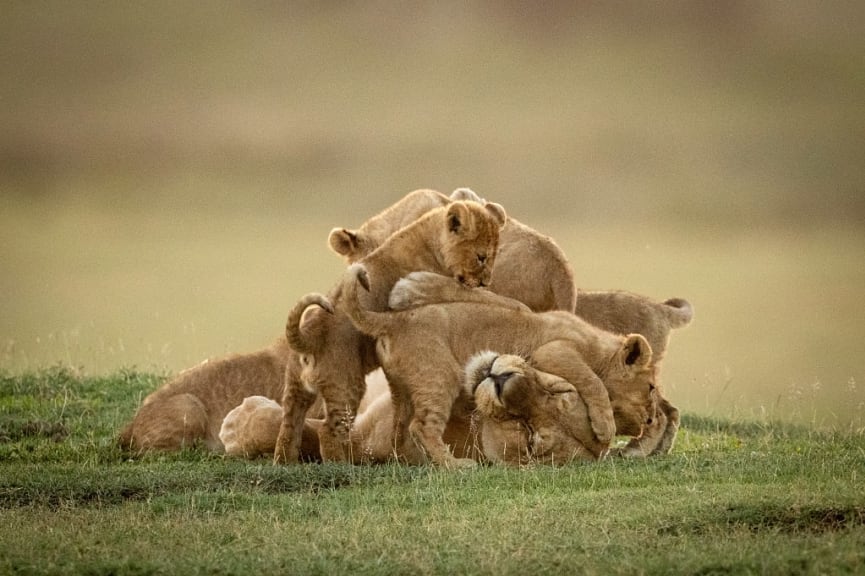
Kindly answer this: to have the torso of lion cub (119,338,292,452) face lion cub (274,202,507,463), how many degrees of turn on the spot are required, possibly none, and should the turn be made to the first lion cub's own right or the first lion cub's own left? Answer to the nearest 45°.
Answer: approximately 45° to the first lion cub's own right

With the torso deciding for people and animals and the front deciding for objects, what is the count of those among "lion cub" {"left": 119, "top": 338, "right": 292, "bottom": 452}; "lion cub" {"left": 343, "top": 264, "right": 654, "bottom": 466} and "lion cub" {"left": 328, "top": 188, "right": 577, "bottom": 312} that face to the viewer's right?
2

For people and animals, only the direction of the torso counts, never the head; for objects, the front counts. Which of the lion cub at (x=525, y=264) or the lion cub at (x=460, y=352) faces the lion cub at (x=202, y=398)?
the lion cub at (x=525, y=264)

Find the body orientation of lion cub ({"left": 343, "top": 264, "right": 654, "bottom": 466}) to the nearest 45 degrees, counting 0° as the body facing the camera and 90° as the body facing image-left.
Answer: approximately 270°

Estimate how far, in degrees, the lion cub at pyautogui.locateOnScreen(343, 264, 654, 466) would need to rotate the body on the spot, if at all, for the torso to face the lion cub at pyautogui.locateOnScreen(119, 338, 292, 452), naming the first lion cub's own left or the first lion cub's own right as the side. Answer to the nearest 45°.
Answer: approximately 135° to the first lion cub's own left

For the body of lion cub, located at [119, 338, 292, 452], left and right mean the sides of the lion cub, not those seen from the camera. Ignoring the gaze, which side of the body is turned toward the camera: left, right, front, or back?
right

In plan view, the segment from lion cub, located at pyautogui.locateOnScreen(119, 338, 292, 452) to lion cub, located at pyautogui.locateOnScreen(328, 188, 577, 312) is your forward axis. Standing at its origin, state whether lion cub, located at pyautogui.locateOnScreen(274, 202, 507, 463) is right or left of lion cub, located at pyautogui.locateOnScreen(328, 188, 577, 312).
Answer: right

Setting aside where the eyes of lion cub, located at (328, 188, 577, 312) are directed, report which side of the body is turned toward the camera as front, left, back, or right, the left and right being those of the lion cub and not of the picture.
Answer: left

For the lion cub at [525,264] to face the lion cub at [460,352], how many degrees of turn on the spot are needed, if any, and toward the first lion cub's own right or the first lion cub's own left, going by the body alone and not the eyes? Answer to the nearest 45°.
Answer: approximately 90° to the first lion cub's own left

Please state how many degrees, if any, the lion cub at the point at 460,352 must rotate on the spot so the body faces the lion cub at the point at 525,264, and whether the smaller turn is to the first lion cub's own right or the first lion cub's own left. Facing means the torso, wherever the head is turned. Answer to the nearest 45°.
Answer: approximately 90° to the first lion cub's own left

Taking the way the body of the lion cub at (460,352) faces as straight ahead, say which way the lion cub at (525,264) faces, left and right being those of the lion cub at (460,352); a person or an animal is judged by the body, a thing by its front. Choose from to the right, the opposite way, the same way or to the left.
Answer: the opposite way
